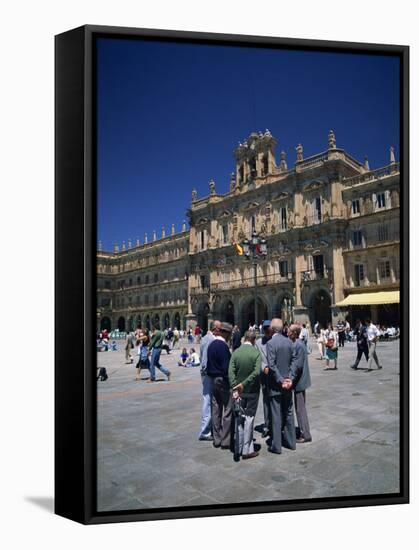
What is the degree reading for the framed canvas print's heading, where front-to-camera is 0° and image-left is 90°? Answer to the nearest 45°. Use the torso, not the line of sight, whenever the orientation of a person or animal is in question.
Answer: approximately 315°
